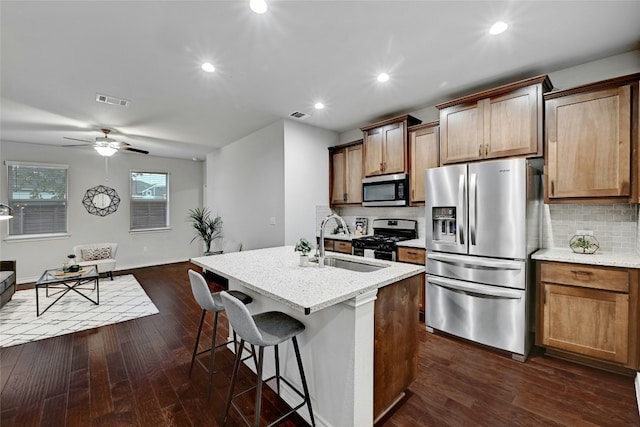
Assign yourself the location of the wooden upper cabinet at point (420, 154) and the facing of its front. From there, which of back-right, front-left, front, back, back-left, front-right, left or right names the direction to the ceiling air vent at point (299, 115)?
front-right

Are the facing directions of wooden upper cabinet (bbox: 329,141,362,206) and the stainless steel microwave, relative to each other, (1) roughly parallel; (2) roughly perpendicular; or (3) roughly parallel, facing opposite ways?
roughly parallel

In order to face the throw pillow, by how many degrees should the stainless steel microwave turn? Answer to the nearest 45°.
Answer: approximately 45° to its right

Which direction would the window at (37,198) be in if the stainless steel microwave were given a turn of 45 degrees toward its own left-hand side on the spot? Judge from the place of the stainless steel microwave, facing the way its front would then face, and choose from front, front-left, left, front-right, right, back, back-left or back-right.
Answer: right

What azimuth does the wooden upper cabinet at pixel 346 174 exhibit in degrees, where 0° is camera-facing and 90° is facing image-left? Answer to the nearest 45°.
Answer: approximately 45°

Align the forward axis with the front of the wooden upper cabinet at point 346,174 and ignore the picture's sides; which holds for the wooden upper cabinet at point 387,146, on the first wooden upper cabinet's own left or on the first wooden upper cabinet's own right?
on the first wooden upper cabinet's own left

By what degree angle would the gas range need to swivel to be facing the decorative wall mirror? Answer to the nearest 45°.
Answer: approximately 45° to its right

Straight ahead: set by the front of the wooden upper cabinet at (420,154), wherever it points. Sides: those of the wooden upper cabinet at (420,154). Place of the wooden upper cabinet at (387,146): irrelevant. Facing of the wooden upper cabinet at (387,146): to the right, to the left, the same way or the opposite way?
the same way

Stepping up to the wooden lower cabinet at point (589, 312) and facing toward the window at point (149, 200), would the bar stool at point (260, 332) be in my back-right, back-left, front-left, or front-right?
front-left

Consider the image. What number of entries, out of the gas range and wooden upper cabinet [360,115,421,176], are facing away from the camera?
0

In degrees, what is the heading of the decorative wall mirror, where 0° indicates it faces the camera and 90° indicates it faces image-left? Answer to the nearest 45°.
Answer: approximately 0°

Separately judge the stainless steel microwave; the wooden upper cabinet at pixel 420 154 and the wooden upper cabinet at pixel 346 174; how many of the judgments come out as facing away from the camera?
0

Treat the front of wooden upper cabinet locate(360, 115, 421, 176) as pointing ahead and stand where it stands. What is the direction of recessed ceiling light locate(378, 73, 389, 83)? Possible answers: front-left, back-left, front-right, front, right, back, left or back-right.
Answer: front-left

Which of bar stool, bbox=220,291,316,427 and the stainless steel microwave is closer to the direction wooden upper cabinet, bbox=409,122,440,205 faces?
the bar stool
